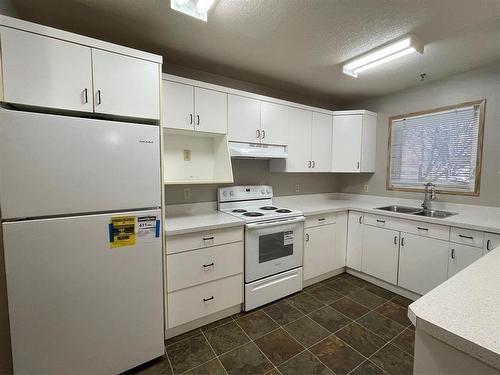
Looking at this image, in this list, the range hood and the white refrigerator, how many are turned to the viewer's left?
0

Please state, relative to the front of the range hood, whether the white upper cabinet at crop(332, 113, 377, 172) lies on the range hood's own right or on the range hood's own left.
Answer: on the range hood's own left

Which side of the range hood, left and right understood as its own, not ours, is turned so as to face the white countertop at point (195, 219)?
right

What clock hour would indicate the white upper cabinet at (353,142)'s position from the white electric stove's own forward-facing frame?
The white upper cabinet is roughly at 9 o'clock from the white electric stove.

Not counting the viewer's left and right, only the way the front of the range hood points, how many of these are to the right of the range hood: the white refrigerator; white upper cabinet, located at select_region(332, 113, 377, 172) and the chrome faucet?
1

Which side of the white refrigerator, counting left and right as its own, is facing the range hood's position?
left

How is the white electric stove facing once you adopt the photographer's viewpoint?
facing the viewer and to the right of the viewer

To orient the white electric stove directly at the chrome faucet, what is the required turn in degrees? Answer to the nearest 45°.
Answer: approximately 45° to its left

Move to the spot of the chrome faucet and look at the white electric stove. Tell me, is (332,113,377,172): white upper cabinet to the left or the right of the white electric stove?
right

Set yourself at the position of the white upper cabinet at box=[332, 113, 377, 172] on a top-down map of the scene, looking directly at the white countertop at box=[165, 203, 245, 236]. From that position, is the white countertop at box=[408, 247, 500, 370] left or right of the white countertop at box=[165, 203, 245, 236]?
left

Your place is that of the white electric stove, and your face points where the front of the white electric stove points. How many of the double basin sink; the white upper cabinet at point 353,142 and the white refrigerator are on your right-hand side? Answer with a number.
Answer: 1

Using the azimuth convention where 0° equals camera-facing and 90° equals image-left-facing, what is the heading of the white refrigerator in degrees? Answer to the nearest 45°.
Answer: approximately 0°
